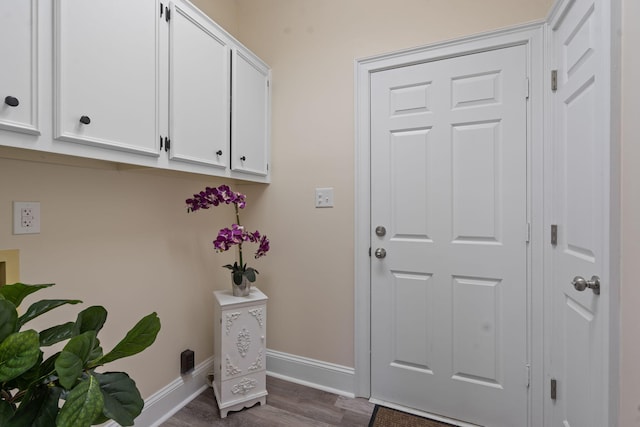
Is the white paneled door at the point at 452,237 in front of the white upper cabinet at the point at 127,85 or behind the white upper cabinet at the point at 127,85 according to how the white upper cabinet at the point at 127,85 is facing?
in front

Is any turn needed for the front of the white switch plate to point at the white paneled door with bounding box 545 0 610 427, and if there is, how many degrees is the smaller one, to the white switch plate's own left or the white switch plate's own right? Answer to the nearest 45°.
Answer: approximately 45° to the white switch plate's own left

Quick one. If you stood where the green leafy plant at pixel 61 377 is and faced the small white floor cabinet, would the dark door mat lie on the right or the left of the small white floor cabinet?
right

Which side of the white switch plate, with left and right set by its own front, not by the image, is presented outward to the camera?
front

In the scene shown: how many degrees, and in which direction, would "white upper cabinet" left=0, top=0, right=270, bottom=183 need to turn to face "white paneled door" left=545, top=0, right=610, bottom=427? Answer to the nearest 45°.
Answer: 0° — it already faces it

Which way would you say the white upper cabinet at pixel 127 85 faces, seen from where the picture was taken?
facing the viewer and to the right of the viewer

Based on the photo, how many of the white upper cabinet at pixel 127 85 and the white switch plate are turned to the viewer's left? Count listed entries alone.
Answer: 0

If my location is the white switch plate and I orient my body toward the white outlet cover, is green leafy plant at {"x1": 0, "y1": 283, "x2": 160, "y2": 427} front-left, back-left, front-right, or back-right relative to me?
front-left

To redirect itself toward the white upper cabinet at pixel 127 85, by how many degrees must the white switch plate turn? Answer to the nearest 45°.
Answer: approximately 45° to its right

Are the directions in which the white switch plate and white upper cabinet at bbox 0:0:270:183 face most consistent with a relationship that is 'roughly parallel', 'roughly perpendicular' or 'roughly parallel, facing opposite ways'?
roughly perpendicular

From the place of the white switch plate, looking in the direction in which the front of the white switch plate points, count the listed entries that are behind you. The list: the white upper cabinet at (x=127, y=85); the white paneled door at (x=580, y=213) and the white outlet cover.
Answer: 0

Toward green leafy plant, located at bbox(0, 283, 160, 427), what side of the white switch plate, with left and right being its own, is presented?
front

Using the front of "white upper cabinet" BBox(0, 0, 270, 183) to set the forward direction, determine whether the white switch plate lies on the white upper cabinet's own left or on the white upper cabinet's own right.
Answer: on the white upper cabinet's own left
